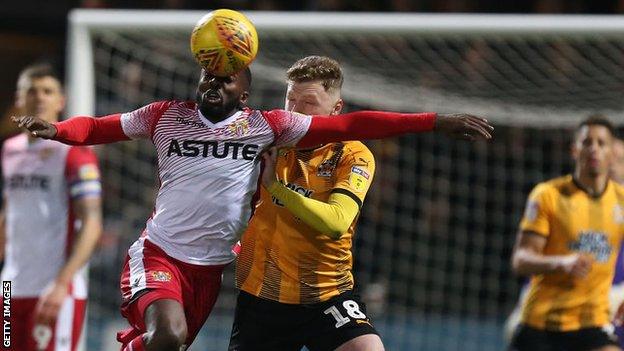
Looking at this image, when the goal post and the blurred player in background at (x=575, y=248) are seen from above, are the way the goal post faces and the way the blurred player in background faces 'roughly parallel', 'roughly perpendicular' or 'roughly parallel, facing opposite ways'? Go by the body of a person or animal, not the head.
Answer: roughly parallel

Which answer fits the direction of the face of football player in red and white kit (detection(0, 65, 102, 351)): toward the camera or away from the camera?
toward the camera

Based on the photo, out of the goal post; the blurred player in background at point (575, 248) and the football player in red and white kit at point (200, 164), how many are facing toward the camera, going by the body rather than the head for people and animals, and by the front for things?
3

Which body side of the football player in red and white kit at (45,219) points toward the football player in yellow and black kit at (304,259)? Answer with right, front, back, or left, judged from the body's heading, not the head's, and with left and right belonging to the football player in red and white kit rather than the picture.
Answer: left

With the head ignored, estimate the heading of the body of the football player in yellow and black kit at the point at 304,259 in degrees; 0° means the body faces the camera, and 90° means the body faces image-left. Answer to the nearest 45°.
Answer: approximately 45°

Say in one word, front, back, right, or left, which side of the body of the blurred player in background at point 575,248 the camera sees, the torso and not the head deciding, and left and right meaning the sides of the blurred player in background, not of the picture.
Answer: front

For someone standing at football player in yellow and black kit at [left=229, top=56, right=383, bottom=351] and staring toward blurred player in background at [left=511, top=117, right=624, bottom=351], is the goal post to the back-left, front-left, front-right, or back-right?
front-left
